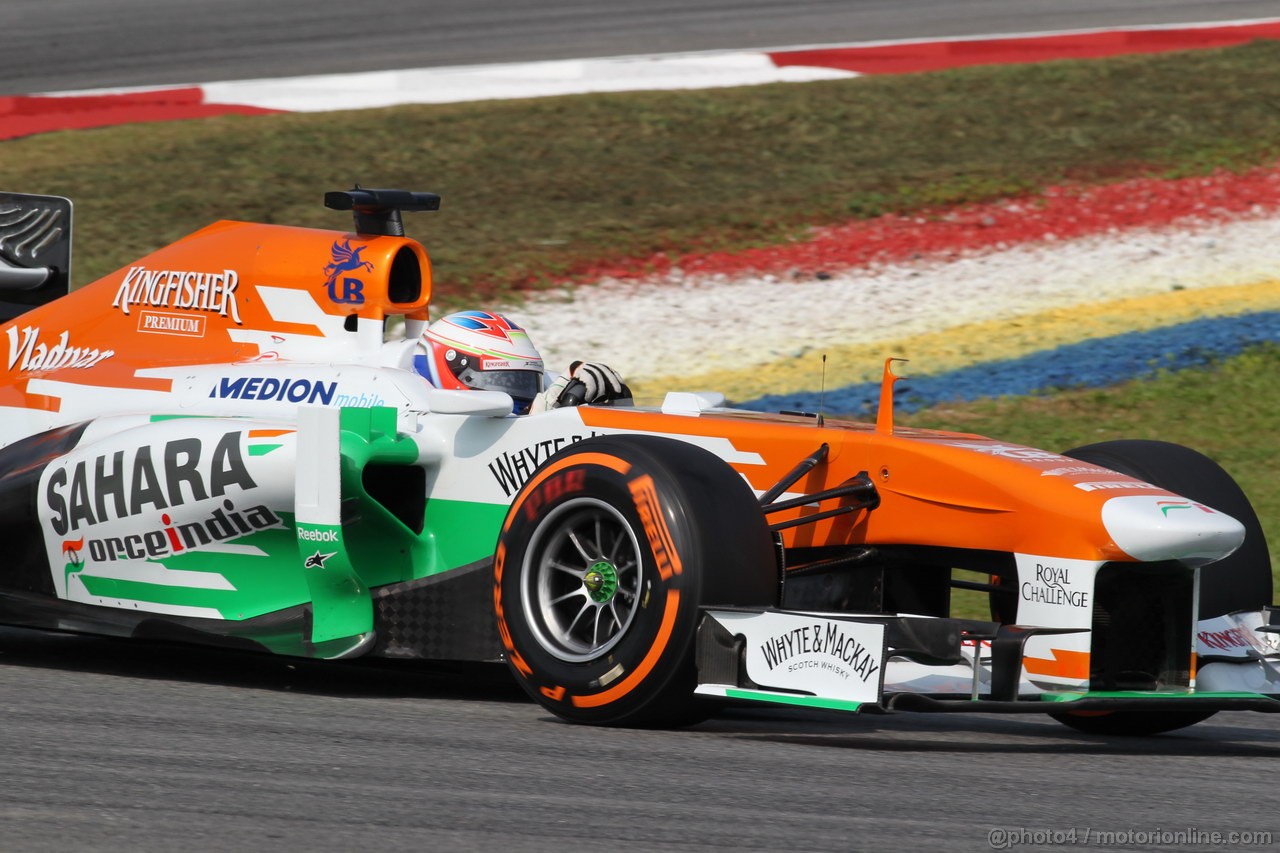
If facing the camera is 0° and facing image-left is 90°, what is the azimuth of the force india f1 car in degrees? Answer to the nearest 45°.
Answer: approximately 315°
